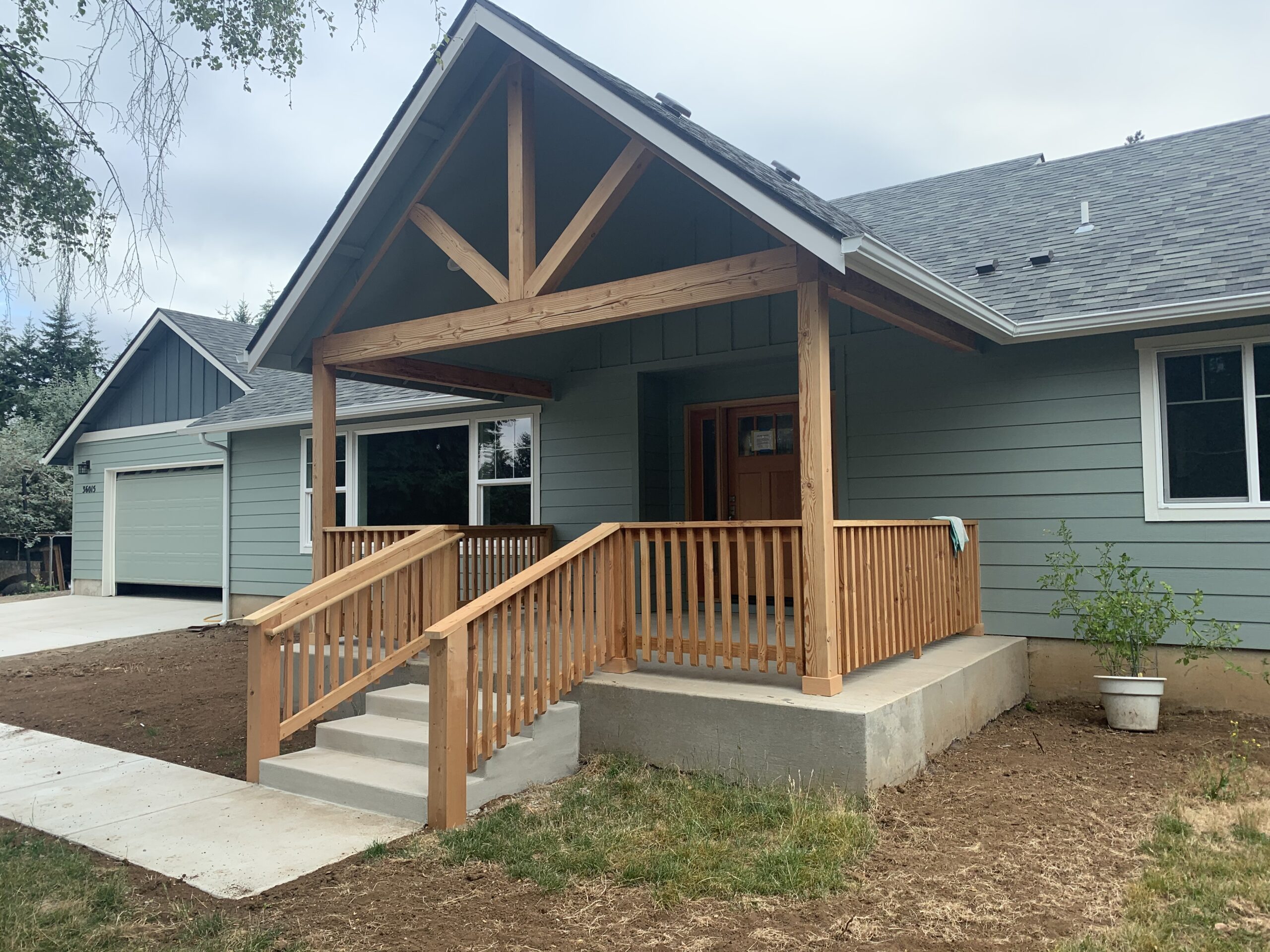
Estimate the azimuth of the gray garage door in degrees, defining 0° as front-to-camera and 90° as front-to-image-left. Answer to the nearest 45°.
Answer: approximately 45°

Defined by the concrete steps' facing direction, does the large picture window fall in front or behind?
behind

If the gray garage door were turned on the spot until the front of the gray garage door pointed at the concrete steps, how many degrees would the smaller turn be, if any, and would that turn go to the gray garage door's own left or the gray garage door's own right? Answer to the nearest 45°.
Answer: approximately 45° to the gray garage door's own left

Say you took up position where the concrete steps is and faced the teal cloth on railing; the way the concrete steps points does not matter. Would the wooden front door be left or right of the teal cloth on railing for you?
left

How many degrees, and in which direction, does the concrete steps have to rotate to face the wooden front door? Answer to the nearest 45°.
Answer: approximately 180°

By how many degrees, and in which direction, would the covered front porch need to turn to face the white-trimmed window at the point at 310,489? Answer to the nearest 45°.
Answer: approximately 90° to its right

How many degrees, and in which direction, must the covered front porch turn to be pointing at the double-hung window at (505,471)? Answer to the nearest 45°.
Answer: approximately 135° to its right

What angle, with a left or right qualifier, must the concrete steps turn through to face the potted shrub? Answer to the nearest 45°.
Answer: approximately 135° to its left
